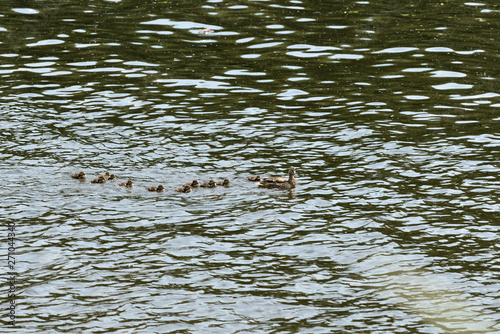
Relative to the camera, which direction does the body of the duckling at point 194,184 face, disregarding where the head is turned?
to the viewer's right

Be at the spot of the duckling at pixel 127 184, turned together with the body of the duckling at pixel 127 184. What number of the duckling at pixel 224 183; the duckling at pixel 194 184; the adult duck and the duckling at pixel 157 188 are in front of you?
4

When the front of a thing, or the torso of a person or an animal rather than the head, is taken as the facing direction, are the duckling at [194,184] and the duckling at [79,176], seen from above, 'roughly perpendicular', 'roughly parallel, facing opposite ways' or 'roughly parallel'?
roughly parallel

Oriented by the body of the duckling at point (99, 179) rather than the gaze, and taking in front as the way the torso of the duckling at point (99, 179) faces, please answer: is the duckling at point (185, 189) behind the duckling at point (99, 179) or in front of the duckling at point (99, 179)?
in front

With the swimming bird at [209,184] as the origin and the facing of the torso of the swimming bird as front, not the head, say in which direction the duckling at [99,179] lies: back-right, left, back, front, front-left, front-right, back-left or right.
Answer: back

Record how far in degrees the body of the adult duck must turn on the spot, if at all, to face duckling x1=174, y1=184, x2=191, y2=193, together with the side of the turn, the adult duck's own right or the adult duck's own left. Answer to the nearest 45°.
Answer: approximately 180°

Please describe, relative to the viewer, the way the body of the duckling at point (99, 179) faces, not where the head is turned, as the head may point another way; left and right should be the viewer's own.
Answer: facing to the right of the viewer

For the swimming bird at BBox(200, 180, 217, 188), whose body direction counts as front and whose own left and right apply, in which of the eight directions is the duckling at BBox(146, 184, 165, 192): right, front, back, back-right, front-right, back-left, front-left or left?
back

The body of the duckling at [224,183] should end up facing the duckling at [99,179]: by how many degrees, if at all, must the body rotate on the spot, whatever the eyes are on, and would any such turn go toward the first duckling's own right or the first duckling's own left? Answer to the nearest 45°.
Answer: approximately 180°

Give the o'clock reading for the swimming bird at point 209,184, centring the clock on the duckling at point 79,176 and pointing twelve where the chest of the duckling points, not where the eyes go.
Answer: The swimming bird is roughly at 1 o'clock from the duckling.

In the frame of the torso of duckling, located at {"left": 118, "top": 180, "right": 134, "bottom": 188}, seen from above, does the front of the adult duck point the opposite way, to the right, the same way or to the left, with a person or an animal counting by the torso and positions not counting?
the same way

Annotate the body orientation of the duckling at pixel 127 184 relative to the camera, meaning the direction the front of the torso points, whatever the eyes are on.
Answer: to the viewer's right

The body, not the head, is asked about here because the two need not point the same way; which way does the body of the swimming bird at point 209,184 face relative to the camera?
to the viewer's right

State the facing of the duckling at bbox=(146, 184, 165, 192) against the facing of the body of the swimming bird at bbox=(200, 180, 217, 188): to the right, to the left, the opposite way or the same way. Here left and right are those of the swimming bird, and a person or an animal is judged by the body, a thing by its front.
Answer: the same way

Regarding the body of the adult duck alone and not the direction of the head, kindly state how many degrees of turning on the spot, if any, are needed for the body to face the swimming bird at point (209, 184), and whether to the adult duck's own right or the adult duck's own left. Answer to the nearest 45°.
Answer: approximately 180°

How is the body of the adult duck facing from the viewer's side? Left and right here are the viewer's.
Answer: facing to the right of the viewer

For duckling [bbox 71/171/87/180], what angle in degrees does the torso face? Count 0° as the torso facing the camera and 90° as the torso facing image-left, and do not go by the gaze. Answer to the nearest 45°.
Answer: approximately 270°

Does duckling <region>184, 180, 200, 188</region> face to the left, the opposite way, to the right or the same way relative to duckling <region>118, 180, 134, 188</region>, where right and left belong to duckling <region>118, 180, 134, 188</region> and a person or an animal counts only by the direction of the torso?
the same way

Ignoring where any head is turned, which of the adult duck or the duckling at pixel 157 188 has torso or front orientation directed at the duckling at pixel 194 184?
the duckling at pixel 157 188

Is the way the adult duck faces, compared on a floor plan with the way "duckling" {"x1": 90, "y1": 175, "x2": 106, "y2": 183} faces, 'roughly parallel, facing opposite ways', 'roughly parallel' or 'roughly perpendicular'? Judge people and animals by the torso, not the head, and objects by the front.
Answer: roughly parallel

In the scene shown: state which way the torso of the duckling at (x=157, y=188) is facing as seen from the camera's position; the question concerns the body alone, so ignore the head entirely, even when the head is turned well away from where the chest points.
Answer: to the viewer's right
